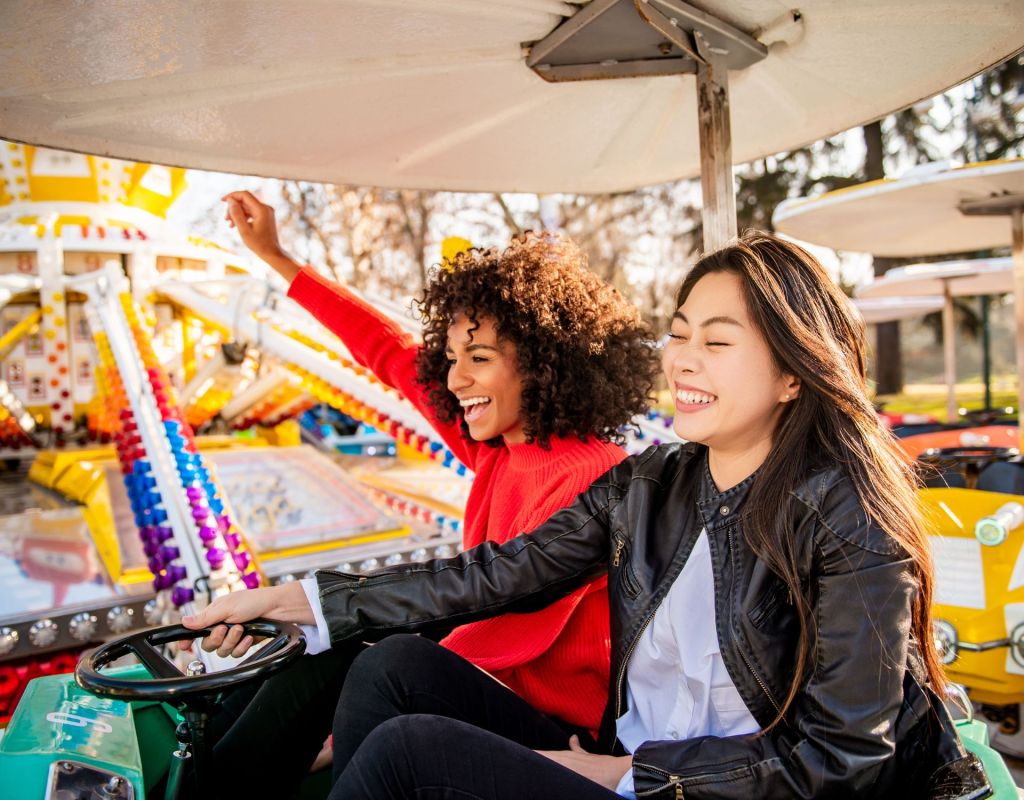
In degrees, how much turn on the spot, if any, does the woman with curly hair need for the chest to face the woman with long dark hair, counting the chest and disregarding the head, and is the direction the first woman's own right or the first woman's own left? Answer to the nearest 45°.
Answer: approximately 45° to the first woman's own left

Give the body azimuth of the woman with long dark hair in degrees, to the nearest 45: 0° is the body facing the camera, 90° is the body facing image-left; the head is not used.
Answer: approximately 45°

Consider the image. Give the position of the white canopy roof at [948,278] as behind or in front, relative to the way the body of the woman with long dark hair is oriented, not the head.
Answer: behind

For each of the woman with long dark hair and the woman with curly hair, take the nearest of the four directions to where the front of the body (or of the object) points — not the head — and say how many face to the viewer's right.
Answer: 0

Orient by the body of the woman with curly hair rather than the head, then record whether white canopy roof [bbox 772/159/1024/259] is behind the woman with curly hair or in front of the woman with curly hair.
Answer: behind
